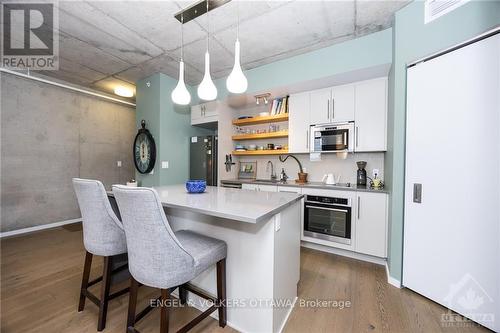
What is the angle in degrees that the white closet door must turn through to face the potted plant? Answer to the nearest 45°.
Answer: approximately 45° to its right

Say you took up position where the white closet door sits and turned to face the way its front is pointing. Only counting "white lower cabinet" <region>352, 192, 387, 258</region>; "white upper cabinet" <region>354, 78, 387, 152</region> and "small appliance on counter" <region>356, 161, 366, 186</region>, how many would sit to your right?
3

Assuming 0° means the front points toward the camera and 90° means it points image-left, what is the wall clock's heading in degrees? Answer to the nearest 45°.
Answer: approximately 45°

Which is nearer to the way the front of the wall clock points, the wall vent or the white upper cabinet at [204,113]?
the wall vent

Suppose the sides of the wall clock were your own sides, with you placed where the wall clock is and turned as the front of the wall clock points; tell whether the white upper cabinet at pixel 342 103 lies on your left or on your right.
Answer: on your left

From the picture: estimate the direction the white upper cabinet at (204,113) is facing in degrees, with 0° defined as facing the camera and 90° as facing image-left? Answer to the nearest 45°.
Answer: approximately 45°

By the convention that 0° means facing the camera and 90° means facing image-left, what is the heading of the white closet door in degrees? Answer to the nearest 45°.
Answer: approximately 45°

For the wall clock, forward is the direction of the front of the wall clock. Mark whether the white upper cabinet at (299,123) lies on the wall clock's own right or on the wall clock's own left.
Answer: on the wall clock's own left

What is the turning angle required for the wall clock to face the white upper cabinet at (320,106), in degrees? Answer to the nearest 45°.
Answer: approximately 90° to its left

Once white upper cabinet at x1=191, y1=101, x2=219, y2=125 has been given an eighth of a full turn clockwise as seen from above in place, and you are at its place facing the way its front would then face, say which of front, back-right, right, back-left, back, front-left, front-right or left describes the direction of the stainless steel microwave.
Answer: back-left
